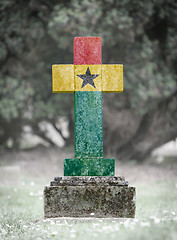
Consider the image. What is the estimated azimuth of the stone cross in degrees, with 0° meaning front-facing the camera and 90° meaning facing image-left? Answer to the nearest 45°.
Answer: approximately 0°
